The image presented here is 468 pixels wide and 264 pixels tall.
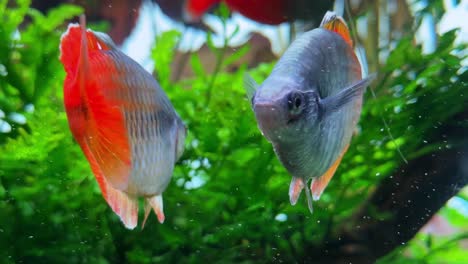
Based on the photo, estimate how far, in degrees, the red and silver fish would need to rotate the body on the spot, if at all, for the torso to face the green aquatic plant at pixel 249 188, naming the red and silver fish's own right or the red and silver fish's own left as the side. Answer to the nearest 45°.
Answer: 0° — it already faces it

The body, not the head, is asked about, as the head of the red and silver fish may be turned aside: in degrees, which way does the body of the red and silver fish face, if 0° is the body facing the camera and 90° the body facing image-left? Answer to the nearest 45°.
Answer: approximately 225°

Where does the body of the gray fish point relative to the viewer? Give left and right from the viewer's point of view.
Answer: facing the viewer and to the left of the viewer

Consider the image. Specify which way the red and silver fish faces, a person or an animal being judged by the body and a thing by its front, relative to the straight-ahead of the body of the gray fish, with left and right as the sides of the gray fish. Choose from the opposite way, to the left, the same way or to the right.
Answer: the opposite way

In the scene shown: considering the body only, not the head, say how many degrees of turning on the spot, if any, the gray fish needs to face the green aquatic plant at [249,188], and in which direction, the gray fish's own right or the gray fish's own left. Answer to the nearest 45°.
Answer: approximately 135° to the gray fish's own right
